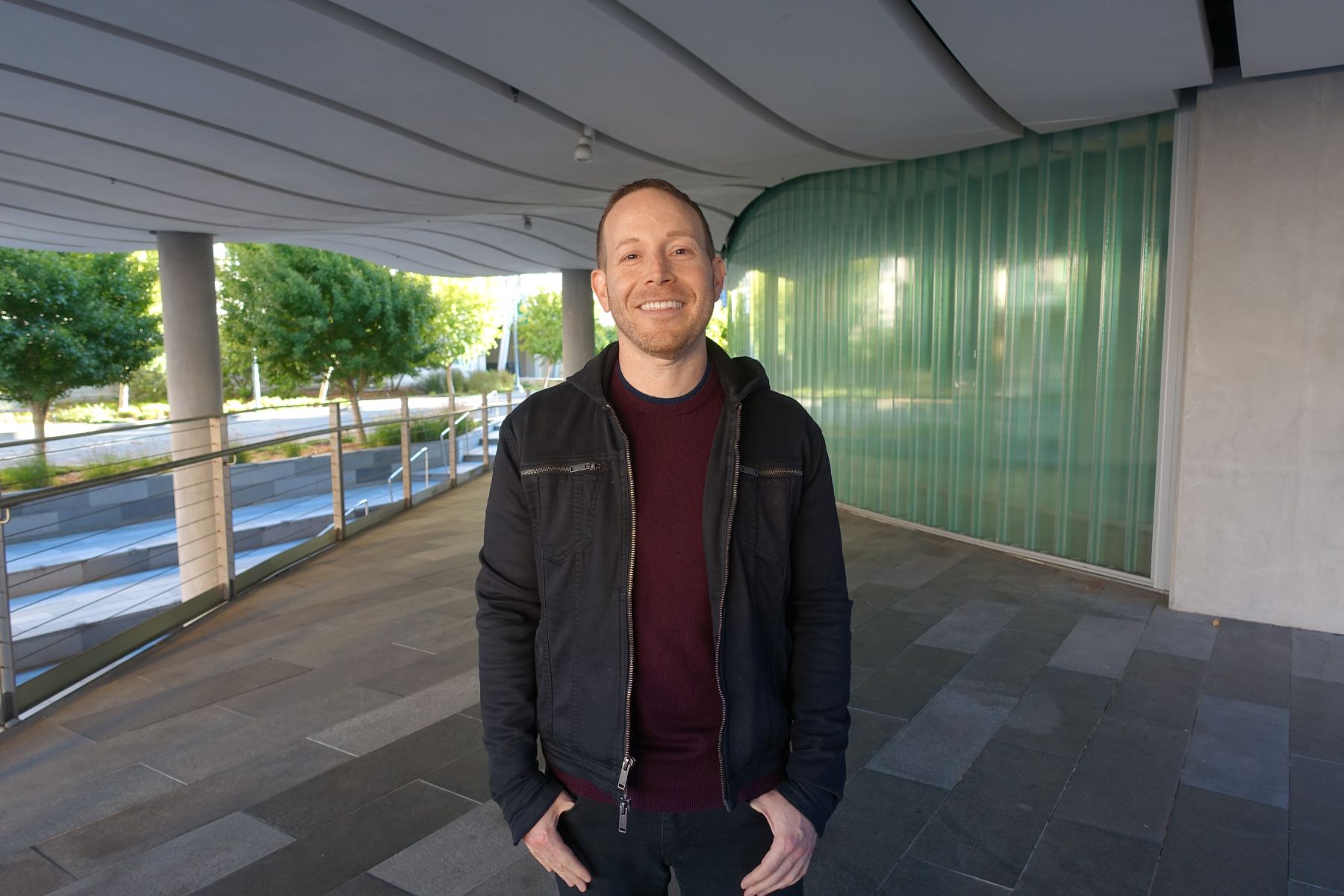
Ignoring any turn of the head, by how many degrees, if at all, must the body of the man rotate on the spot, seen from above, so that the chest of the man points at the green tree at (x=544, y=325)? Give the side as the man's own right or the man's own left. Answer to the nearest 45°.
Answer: approximately 180°

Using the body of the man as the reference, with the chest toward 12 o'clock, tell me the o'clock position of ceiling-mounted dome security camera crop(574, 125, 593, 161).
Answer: The ceiling-mounted dome security camera is roughly at 6 o'clock from the man.

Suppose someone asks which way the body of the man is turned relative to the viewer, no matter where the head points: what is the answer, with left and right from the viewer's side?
facing the viewer

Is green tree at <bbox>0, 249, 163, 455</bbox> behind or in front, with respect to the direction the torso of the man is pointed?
behind

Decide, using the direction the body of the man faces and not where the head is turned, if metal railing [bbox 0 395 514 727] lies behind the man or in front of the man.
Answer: behind

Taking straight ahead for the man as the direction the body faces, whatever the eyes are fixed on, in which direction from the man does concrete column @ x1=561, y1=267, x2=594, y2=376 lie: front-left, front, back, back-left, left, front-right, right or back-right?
back

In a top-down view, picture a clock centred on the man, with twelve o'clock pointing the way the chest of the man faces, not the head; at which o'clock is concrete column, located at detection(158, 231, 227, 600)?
The concrete column is roughly at 5 o'clock from the man.

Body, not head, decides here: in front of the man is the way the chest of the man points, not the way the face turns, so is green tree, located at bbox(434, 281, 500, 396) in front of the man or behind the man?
behind
